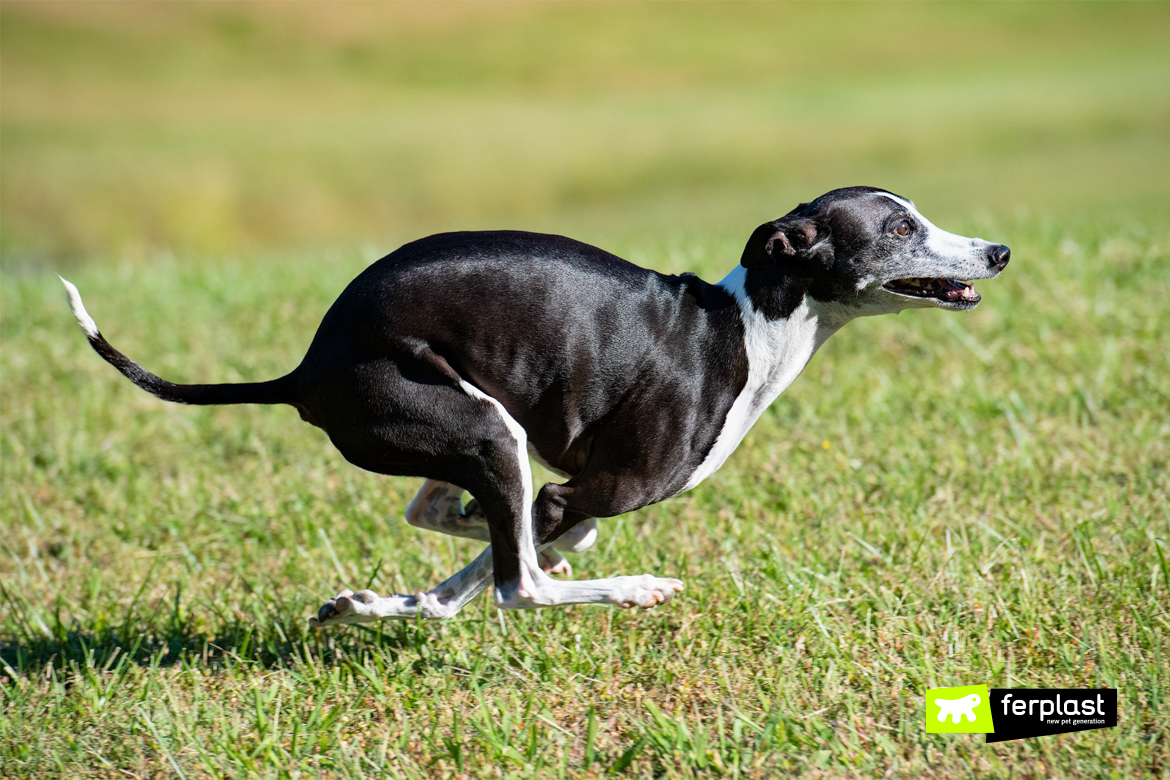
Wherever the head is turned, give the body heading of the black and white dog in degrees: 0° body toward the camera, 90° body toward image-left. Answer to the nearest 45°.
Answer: approximately 270°
